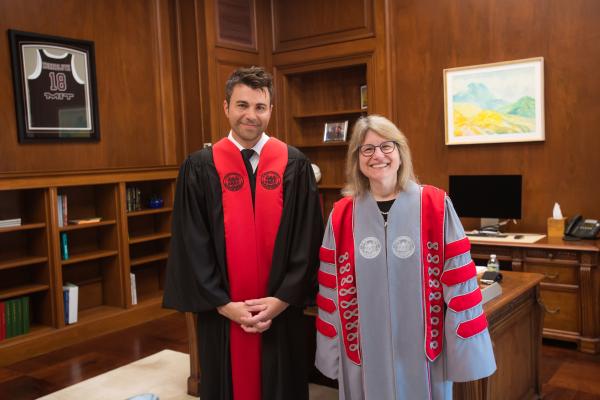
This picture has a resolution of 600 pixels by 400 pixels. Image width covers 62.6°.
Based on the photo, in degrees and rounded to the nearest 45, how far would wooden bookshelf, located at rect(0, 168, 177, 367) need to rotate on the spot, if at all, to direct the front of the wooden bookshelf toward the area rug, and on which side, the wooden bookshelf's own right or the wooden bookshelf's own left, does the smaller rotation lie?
approximately 45° to the wooden bookshelf's own right

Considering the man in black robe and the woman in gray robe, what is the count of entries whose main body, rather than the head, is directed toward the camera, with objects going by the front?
2

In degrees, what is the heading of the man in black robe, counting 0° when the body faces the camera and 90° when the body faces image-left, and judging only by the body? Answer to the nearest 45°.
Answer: approximately 0°

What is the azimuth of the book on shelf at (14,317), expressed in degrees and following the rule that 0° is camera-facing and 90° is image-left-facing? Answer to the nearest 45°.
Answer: approximately 315°

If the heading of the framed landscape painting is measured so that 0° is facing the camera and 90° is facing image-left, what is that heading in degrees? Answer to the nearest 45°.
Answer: approximately 45°

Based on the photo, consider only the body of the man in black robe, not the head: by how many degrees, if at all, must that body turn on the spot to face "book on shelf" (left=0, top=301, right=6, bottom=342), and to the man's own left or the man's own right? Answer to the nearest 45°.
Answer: approximately 135° to the man's own right
